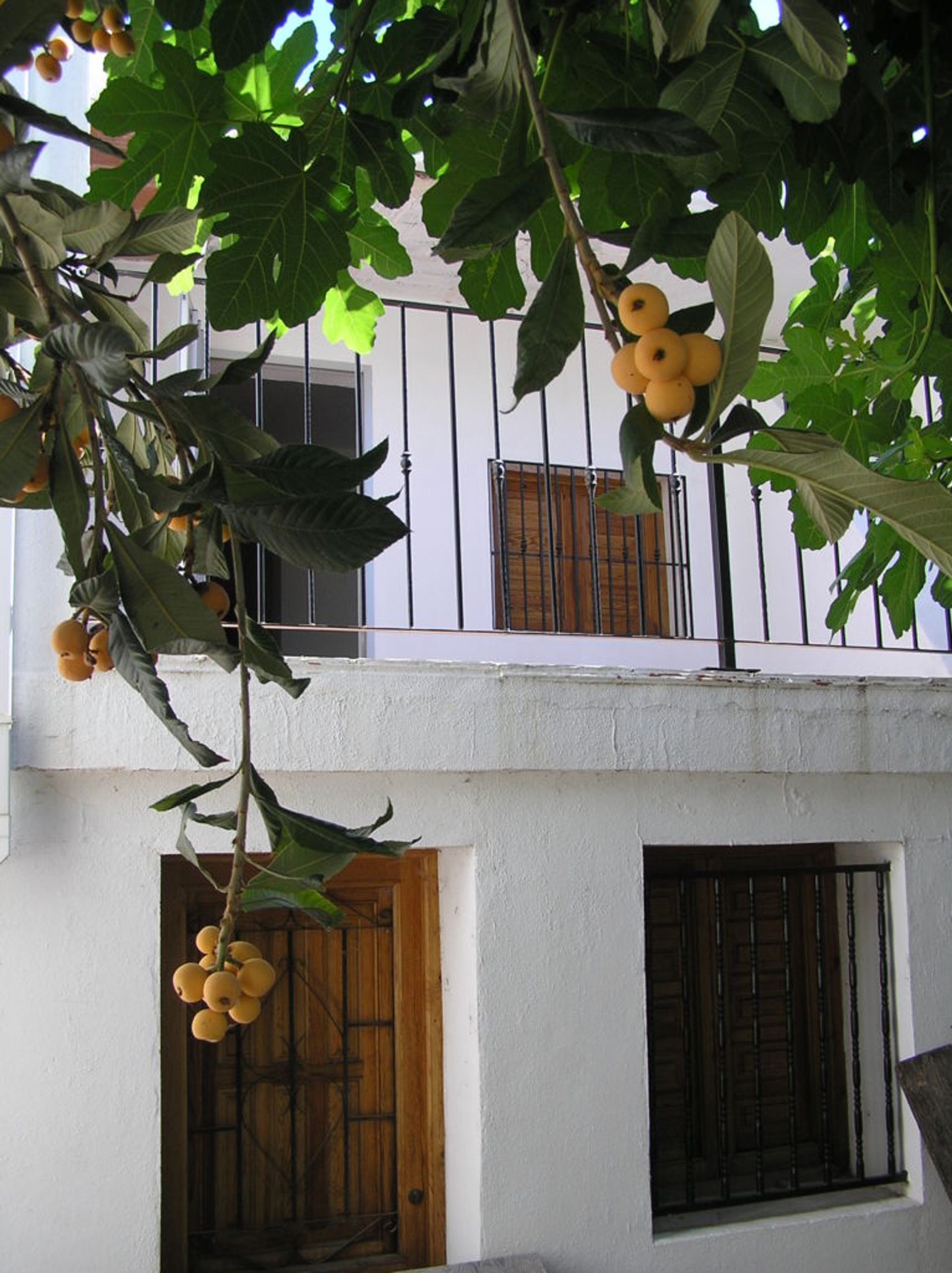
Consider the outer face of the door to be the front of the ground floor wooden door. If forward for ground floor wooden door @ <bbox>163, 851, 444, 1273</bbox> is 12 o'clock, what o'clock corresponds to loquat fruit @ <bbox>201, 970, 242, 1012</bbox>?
The loquat fruit is roughly at 12 o'clock from the ground floor wooden door.

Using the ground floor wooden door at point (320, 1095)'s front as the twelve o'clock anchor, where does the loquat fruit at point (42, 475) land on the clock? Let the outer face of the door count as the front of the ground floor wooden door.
The loquat fruit is roughly at 12 o'clock from the ground floor wooden door.

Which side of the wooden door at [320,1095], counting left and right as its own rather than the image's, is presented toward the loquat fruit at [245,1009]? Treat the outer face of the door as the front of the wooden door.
front

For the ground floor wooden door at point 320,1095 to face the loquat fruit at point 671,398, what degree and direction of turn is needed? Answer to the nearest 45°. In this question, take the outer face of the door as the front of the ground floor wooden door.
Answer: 0° — it already faces it

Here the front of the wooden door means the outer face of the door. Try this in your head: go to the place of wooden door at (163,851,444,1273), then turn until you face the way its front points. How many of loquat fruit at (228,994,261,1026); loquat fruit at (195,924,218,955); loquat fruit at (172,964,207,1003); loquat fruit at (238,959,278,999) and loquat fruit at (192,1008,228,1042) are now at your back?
0

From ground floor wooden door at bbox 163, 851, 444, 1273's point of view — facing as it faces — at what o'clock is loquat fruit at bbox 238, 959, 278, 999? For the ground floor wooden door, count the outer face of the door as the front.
The loquat fruit is roughly at 12 o'clock from the ground floor wooden door.

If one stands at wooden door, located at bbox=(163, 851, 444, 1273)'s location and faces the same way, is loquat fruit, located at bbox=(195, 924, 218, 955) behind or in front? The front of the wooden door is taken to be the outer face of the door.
in front

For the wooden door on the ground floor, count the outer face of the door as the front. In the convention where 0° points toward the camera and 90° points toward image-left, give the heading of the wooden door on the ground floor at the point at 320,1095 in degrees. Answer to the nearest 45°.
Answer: approximately 0°

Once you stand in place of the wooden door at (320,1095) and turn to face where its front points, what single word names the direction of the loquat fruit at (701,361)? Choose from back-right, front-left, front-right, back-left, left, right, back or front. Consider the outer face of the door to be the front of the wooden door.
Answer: front

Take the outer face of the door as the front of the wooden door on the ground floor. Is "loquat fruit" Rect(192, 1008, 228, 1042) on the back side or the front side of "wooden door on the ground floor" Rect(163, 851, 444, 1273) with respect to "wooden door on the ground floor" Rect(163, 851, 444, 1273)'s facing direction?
on the front side

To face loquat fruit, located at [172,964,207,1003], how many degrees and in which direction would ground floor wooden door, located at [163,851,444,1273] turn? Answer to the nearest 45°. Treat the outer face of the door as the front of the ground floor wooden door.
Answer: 0° — it already faces it

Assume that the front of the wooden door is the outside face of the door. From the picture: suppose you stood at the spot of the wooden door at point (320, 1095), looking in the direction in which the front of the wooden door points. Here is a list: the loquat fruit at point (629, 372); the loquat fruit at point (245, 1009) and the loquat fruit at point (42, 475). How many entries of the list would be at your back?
0
